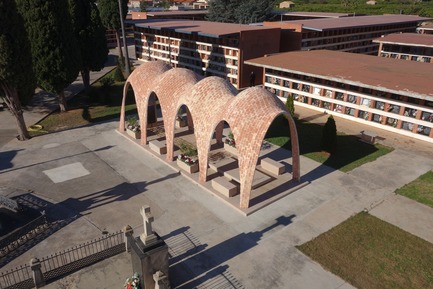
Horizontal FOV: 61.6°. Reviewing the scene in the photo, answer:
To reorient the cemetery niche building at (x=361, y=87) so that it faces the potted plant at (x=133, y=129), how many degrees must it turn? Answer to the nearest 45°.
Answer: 0° — it already faces it

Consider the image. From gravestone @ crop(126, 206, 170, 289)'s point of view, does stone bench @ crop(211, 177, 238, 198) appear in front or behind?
behind

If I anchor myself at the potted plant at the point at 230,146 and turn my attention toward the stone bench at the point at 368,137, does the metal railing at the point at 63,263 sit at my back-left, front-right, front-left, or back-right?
back-right

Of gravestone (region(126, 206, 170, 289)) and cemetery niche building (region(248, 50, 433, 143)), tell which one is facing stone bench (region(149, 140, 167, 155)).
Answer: the cemetery niche building

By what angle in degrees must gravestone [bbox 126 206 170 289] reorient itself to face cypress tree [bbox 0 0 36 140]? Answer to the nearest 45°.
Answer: approximately 90° to its right

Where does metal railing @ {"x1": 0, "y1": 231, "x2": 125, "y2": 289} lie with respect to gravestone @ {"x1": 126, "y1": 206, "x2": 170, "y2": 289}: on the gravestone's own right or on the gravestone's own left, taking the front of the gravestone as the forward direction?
on the gravestone's own right

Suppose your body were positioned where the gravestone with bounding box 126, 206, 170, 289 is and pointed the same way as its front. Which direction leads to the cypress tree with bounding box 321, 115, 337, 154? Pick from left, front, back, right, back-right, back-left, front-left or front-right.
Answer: back

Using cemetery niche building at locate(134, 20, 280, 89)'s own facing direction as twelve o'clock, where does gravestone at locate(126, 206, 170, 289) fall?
The gravestone is roughly at 11 o'clock from the cemetery niche building.

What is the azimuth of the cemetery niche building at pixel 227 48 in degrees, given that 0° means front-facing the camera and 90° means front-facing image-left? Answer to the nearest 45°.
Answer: approximately 45°

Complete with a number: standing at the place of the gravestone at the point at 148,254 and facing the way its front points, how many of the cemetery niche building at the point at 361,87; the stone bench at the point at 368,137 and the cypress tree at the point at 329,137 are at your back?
3

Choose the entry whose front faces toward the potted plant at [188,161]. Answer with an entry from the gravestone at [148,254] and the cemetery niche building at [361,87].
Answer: the cemetery niche building
